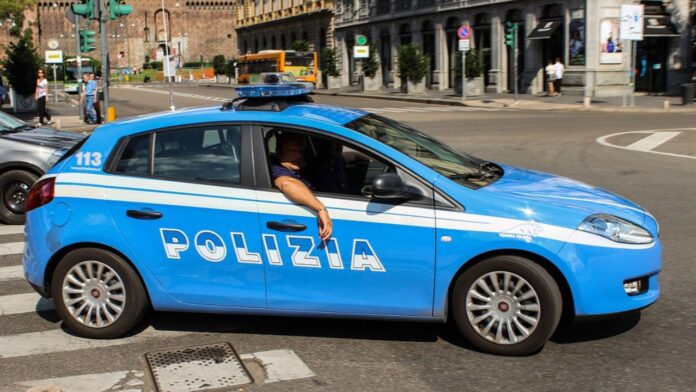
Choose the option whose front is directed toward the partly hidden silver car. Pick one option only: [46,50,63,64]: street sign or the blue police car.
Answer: the street sign

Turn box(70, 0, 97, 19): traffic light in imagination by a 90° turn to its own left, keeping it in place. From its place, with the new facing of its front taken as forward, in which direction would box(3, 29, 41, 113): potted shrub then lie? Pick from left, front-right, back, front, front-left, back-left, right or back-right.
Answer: back

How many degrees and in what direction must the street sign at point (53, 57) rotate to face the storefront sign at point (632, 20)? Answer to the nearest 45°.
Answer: approximately 45° to its left

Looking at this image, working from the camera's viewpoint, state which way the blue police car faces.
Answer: facing to the right of the viewer

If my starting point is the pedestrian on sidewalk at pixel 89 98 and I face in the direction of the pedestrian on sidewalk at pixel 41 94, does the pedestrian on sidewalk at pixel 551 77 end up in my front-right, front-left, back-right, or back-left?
back-right

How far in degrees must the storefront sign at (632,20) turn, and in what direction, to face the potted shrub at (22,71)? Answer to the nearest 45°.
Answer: approximately 90° to its right

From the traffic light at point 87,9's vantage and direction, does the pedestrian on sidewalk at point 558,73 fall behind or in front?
behind
